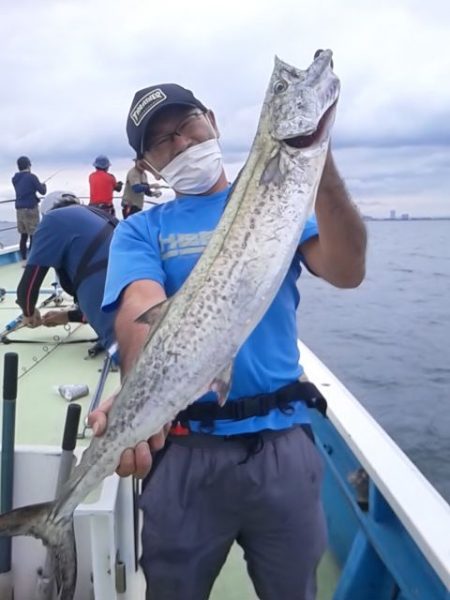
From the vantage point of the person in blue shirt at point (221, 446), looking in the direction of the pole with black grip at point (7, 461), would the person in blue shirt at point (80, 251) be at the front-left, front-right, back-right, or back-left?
front-right

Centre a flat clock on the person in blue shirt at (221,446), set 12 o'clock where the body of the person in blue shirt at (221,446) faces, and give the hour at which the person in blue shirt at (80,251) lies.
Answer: the person in blue shirt at (80,251) is roughly at 5 o'clock from the person in blue shirt at (221,446).

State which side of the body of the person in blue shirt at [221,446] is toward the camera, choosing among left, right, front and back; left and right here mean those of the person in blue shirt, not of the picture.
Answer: front

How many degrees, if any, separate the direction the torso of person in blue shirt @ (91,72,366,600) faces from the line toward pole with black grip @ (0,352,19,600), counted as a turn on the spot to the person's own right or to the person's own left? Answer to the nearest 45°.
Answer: approximately 90° to the person's own right

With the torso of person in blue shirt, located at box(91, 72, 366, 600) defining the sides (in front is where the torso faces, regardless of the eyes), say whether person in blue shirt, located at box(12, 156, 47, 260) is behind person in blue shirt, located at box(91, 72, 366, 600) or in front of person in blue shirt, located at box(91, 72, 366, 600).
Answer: behind

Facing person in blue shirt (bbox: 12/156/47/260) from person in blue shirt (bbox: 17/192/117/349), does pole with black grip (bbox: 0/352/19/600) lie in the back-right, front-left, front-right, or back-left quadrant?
back-left
